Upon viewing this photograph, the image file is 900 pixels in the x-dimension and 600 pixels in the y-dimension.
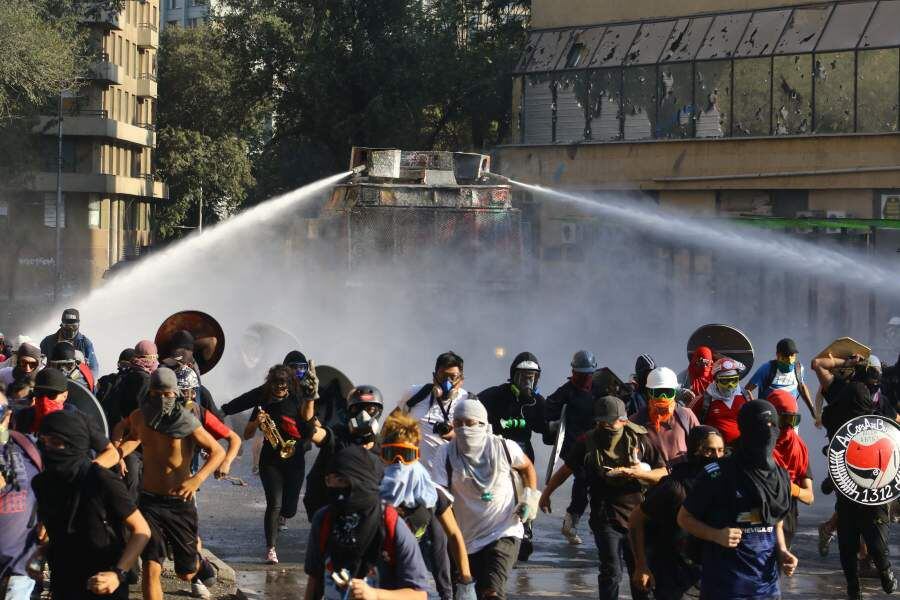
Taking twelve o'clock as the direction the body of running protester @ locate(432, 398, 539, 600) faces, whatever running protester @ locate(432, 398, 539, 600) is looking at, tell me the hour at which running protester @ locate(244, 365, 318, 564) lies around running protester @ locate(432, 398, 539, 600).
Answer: running protester @ locate(244, 365, 318, 564) is roughly at 5 o'clock from running protester @ locate(432, 398, 539, 600).

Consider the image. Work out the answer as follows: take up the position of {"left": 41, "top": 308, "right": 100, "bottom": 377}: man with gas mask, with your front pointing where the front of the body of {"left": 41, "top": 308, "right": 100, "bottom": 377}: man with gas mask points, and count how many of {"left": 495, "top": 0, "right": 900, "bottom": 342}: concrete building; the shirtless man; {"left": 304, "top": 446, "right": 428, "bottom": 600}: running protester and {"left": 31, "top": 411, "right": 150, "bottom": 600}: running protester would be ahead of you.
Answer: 3

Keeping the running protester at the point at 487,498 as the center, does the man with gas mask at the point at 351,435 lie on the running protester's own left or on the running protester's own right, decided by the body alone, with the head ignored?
on the running protester's own right

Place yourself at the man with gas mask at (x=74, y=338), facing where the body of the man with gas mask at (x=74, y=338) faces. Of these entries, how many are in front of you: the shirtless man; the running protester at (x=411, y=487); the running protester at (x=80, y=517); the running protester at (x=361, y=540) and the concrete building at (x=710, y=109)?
4

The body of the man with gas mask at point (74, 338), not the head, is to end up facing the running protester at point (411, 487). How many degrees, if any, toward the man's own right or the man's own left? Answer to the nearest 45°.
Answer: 0° — they already face them

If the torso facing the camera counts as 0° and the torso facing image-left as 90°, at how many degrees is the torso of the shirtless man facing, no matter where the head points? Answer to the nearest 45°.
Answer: approximately 0°

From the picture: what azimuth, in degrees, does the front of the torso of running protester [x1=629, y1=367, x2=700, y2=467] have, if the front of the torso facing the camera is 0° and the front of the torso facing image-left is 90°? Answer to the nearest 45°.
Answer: approximately 0°

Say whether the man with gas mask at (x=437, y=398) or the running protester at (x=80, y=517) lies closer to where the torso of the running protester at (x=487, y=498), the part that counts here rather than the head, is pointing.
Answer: the running protester

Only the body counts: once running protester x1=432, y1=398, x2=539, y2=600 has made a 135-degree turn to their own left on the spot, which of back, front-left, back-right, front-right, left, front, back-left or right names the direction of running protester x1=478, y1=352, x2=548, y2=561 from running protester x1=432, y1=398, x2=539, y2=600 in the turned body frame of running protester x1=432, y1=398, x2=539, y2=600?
front-left
